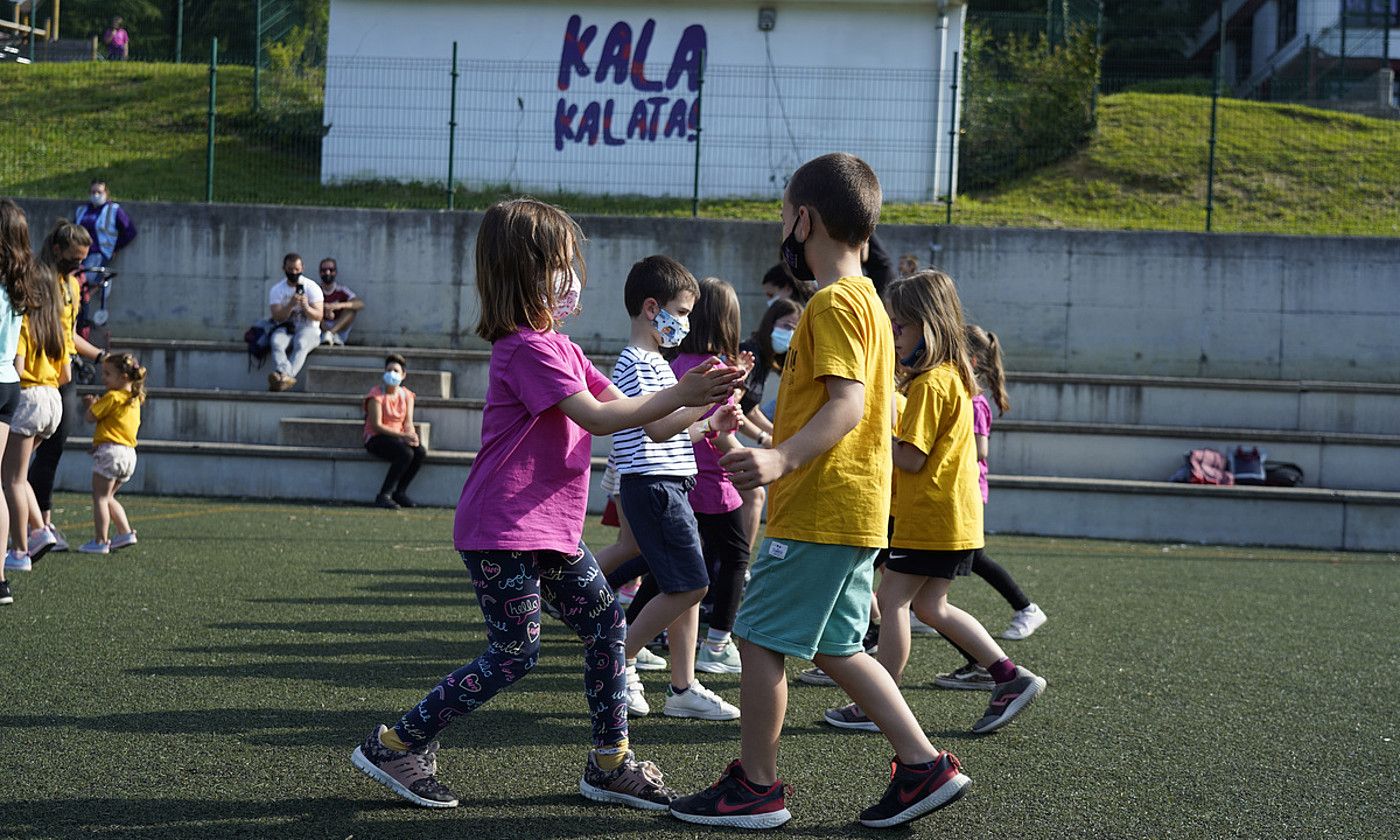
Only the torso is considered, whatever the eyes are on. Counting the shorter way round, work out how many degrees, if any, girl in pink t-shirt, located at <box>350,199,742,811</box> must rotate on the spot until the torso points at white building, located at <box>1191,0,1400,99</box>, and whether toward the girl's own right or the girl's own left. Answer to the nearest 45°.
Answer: approximately 45° to the girl's own left

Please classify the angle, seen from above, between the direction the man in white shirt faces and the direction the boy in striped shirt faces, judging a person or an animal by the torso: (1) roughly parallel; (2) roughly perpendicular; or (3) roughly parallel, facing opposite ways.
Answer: roughly perpendicular

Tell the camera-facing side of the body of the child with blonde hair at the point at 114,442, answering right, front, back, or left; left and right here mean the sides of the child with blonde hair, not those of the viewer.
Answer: left

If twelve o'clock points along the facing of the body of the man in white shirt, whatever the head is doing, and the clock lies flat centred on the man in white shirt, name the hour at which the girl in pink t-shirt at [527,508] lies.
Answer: The girl in pink t-shirt is roughly at 12 o'clock from the man in white shirt.

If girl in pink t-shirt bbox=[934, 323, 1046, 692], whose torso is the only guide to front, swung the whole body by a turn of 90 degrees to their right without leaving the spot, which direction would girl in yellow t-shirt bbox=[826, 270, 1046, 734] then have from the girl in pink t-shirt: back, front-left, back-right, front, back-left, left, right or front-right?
back

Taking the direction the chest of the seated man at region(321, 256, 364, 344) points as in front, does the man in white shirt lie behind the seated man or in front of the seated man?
in front
